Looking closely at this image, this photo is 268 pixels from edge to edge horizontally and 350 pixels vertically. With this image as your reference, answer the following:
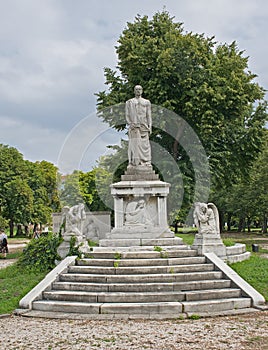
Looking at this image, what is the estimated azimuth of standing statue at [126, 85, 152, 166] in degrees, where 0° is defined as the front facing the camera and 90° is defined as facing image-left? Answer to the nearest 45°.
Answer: approximately 0°

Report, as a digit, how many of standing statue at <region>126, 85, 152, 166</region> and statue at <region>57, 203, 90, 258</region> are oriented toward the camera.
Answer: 2

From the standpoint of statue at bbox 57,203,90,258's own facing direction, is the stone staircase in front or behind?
in front

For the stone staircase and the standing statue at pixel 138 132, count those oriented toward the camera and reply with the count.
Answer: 2

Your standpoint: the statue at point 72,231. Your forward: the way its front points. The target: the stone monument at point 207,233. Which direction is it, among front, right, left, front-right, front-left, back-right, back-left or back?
left

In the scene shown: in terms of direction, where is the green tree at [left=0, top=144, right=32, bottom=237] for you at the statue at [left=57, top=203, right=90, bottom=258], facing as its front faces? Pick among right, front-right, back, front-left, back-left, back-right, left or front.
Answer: back

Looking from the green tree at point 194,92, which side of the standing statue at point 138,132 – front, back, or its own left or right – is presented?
back

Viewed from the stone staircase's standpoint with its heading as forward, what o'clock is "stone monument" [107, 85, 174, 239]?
The stone monument is roughly at 6 o'clock from the stone staircase.
